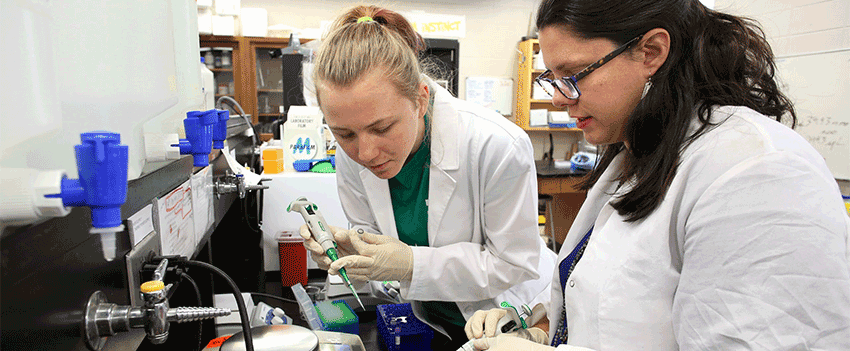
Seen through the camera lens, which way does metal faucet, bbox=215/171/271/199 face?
facing to the right of the viewer

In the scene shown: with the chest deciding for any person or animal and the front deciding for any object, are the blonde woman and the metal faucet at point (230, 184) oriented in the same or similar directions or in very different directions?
very different directions

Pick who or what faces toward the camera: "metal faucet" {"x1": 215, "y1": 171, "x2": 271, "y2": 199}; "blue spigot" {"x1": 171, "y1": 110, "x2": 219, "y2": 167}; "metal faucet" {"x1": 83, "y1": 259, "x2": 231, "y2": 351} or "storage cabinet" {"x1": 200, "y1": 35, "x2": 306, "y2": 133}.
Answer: the storage cabinet

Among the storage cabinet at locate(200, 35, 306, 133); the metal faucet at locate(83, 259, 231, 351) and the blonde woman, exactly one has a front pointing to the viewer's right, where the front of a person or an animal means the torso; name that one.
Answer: the metal faucet

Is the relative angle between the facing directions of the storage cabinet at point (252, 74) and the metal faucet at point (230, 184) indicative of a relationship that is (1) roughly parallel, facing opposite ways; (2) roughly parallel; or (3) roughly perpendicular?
roughly perpendicular

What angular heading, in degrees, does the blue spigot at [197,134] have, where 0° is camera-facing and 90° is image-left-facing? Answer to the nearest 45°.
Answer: approximately 270°

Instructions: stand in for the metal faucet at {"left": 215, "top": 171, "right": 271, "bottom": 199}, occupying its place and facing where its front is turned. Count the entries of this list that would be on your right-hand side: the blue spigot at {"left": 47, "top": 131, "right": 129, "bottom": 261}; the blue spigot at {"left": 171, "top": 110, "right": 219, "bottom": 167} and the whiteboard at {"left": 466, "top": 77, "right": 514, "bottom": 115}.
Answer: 2

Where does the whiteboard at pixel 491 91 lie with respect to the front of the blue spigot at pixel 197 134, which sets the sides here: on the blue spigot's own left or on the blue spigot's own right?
on the blue spigot's own left

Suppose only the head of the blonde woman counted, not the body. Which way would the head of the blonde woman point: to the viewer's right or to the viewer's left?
to the viewer's left
